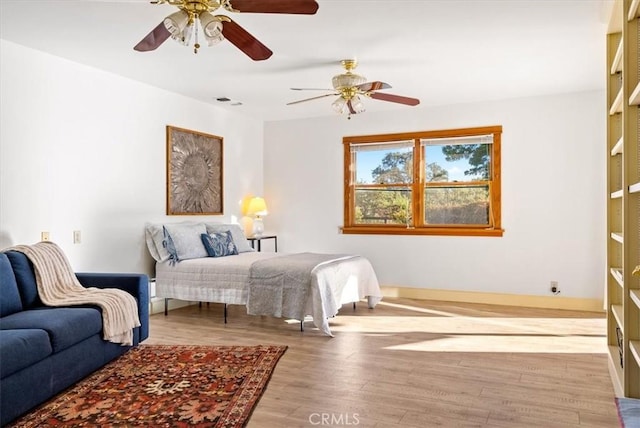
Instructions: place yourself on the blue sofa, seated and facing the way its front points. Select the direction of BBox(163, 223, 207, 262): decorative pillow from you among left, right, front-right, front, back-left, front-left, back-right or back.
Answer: left

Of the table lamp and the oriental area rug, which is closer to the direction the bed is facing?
the oriental area rug

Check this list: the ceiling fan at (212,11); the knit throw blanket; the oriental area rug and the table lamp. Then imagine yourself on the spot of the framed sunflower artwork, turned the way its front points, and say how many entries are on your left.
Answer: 1

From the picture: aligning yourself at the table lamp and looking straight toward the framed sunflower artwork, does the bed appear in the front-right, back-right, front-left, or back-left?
front-left

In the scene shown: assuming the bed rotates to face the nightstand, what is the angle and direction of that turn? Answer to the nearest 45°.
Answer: approximately 135° to its left

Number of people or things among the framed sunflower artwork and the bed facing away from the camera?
0

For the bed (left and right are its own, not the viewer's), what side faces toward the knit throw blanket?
right

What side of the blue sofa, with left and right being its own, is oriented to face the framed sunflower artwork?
left

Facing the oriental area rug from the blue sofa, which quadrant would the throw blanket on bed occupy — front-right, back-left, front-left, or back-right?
front-left

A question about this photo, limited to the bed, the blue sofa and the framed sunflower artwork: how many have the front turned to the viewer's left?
0

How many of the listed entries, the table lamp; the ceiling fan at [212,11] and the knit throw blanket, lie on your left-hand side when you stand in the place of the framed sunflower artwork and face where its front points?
1

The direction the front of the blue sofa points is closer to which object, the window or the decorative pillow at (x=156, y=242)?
the window

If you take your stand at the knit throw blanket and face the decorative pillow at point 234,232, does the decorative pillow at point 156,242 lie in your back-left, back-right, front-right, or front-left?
front-left

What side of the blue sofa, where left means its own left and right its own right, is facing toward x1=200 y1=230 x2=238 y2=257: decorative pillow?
left

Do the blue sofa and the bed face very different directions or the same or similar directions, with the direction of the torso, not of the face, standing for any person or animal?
same or similar directions

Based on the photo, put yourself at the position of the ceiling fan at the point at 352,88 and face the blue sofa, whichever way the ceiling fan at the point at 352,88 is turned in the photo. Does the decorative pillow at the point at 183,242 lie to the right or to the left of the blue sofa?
right

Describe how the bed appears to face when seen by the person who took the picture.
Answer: facing the viewer and to the right of the viewer

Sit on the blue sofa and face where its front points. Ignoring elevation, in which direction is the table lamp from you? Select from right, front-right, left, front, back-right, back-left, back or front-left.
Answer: left
